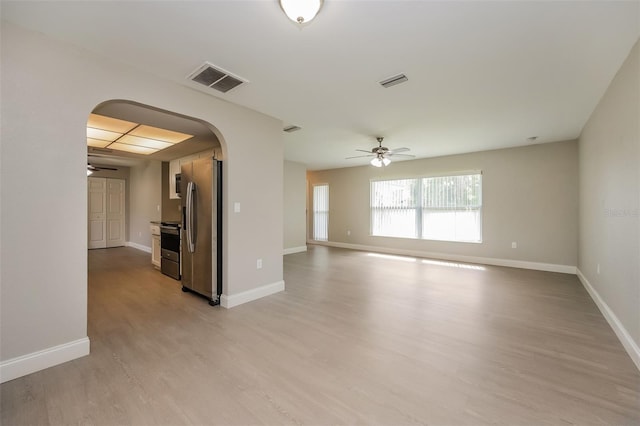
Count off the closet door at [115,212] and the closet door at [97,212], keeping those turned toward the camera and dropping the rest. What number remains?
2

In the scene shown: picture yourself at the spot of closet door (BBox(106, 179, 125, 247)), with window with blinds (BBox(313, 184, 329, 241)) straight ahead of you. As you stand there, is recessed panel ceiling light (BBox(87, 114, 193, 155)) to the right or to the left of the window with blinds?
right

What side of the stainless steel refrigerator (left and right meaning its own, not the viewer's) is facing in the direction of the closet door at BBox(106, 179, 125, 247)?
right

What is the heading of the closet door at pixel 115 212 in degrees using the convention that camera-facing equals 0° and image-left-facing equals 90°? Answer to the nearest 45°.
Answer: approximately 0°

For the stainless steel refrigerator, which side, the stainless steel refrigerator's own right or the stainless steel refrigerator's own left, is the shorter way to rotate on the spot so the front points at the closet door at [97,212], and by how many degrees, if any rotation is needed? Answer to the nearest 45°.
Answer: approximately 90° to the stainless steel refrigerator's own right

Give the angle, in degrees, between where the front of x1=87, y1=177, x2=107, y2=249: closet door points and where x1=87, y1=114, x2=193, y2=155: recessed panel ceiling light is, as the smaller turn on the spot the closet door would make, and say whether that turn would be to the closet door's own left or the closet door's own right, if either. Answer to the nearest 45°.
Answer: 0° — it already faces it
